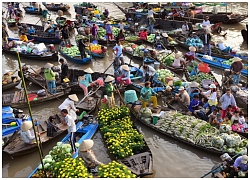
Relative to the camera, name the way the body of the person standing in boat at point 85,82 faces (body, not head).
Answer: to the viewer's right

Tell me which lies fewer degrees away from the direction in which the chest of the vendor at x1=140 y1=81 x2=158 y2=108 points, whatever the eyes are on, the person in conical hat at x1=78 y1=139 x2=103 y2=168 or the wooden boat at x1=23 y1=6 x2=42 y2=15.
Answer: the person in conical hat

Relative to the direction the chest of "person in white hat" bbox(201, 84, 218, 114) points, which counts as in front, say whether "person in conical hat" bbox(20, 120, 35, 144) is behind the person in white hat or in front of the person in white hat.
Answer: in front

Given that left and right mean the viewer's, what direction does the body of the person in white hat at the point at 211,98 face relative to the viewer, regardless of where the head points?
facing to the left of the viewer

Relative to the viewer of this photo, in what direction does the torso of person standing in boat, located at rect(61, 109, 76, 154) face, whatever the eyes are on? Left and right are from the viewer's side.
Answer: facing to the left of the viewer

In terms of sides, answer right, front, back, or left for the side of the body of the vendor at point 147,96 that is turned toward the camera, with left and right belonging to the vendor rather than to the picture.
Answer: front

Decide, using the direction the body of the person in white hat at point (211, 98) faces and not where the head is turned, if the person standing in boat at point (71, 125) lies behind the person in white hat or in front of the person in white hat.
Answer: in front
